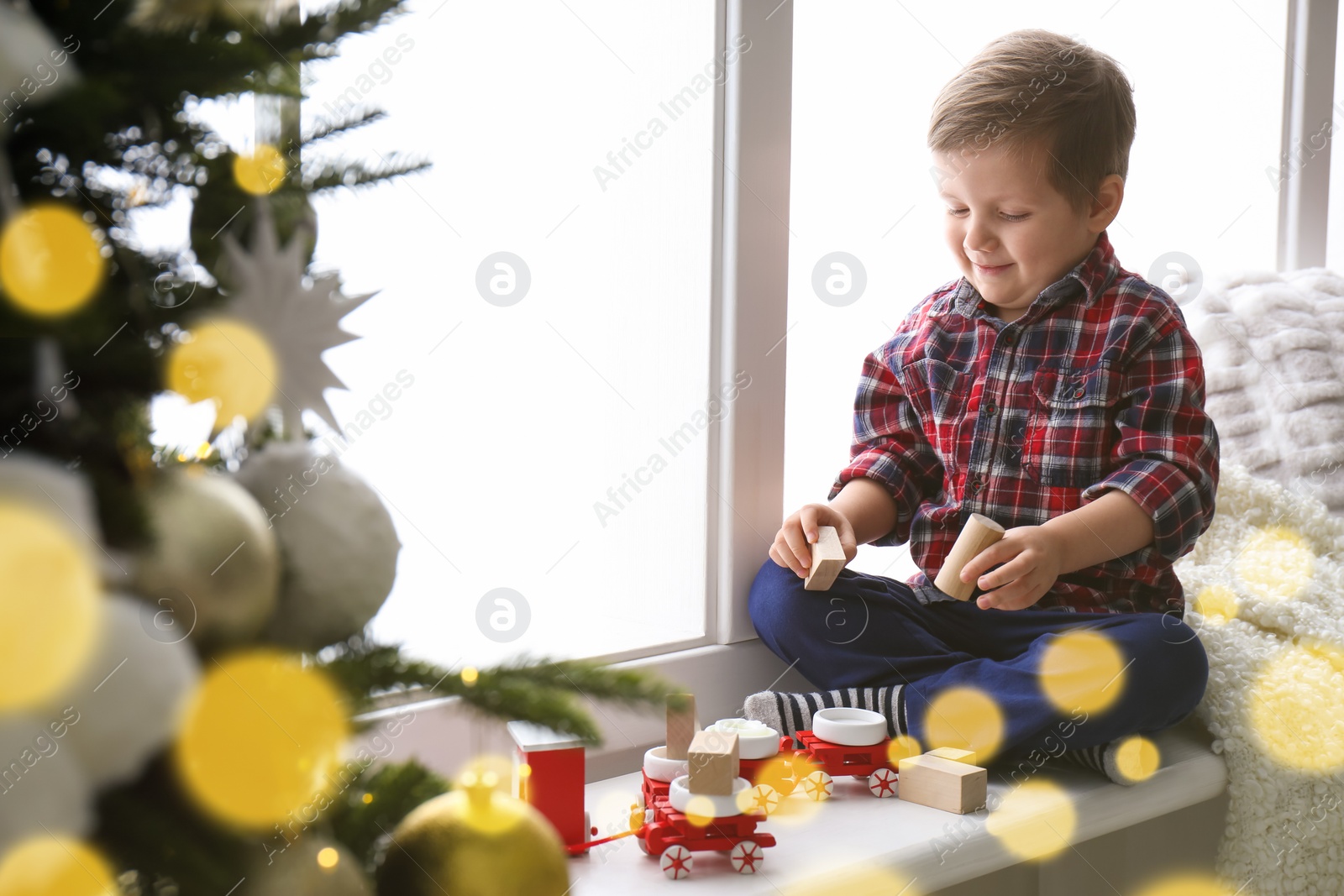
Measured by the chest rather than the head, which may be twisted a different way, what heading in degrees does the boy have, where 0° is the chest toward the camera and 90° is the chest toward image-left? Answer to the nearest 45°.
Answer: approximately 45°

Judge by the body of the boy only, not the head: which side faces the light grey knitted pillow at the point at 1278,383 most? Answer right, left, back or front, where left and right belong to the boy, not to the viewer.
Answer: back
